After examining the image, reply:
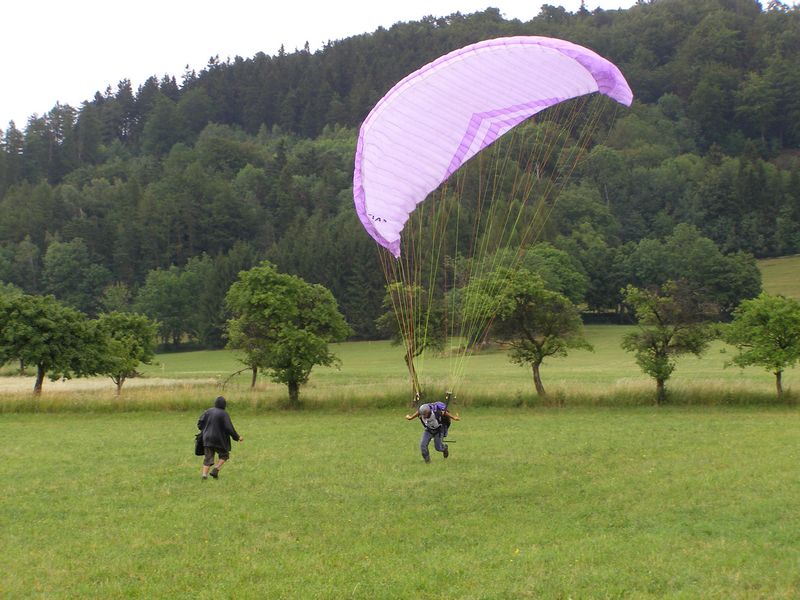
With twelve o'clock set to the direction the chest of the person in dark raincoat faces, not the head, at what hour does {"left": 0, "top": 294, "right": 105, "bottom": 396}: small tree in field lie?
The small tree in field is roughly at 10 o'clock from the person in dark raincoat.

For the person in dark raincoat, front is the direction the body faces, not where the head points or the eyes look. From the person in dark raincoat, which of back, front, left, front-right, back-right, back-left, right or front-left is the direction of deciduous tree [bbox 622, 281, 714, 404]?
front

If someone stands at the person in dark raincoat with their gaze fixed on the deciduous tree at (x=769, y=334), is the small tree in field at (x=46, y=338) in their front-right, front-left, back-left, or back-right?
front-left

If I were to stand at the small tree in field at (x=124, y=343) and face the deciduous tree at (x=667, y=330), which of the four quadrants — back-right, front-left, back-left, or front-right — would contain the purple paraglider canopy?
front-right

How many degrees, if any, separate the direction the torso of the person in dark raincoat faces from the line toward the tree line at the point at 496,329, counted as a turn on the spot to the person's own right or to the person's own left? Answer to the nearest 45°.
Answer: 0° — they already face it

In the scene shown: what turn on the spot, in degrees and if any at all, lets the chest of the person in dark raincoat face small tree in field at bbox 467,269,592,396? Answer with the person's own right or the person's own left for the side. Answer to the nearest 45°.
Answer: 0° — they already face it

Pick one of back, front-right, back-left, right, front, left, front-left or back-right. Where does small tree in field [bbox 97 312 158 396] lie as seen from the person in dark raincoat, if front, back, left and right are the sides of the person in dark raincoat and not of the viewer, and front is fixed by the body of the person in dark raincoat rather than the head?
front-left

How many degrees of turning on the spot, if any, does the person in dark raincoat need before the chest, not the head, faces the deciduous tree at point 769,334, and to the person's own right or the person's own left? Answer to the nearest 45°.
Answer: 0° — they already face it

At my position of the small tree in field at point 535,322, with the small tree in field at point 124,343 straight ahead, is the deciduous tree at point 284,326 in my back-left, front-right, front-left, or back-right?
front-left

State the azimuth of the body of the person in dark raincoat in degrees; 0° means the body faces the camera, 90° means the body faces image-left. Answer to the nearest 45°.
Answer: approximately 225°
